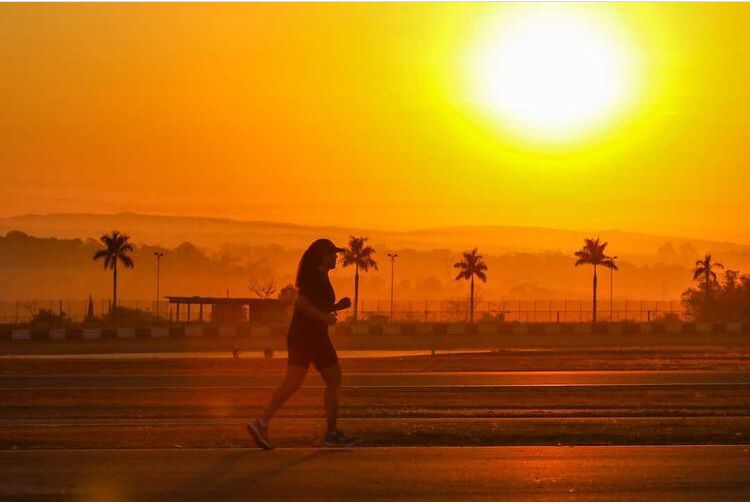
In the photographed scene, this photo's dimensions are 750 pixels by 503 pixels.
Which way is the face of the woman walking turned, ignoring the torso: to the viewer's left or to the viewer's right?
to the viewer's right

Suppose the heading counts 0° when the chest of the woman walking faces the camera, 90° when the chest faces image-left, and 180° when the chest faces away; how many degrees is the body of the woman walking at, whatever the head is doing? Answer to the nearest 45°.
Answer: approximately 270°
